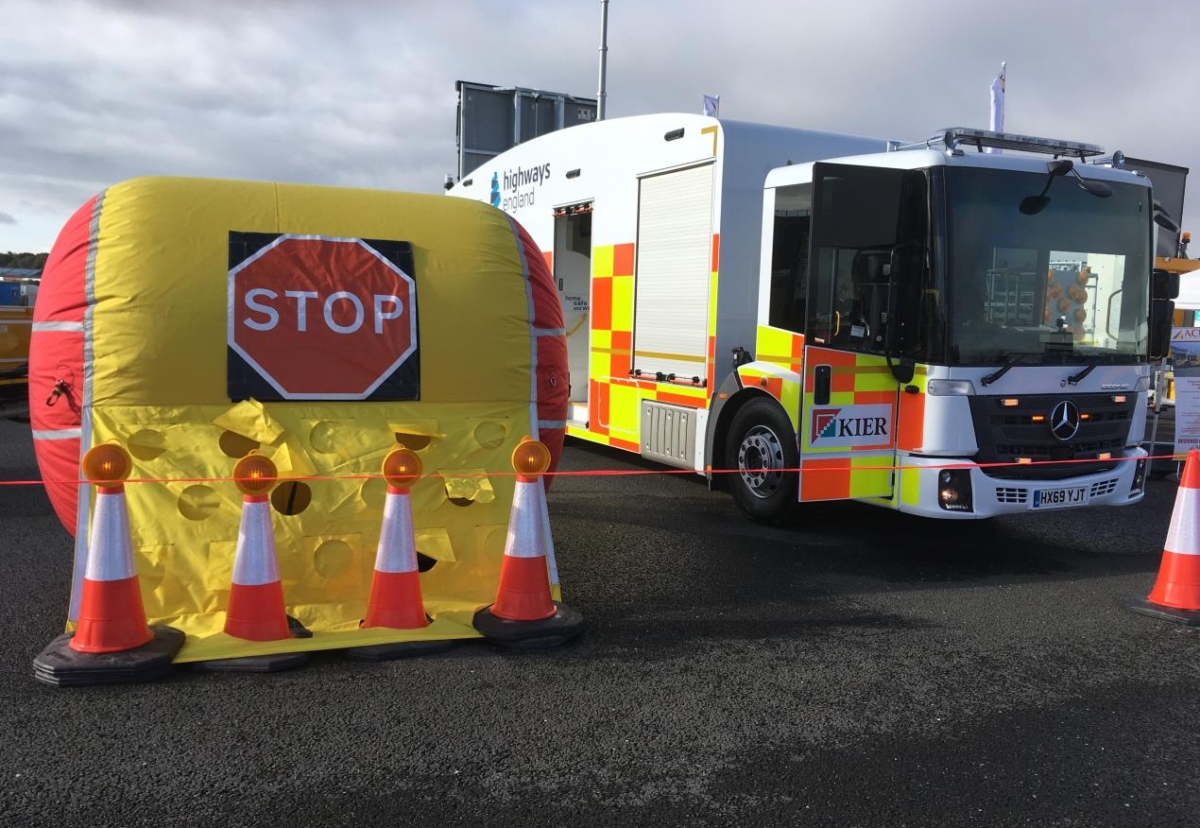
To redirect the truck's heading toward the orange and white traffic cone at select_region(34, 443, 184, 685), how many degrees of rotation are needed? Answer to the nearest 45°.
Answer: approximately 90° to its right

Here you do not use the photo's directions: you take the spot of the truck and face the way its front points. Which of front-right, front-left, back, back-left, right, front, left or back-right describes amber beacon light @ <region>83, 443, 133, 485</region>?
right

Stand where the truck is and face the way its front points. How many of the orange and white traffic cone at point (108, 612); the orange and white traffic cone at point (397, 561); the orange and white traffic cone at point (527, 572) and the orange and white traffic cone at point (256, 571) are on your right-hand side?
4

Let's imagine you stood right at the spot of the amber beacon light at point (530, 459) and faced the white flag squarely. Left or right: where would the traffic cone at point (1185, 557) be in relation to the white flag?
right

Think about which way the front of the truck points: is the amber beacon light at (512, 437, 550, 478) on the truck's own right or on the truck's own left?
on the truck's own right

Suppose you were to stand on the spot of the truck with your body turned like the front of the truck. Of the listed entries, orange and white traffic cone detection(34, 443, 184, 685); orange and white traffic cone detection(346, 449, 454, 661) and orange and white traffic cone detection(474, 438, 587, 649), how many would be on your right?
3

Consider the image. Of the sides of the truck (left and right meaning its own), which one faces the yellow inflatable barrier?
right

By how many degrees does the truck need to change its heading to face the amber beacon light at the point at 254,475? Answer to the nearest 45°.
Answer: approximately 90° to its right
